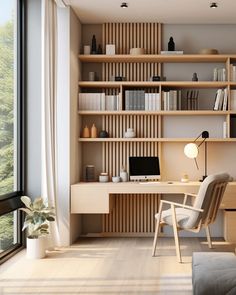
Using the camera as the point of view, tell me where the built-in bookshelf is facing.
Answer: facing the viewer

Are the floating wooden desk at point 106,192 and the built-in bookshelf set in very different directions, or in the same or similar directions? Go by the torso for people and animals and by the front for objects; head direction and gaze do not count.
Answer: same or similar directions

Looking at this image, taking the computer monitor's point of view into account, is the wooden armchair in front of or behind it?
in front

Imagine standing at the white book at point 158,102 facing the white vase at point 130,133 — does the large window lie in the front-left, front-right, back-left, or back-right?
front-left

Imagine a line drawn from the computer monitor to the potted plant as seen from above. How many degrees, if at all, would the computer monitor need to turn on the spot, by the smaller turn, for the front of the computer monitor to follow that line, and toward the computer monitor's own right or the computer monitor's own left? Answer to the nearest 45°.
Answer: approximately 45° to the computer monitor's own right

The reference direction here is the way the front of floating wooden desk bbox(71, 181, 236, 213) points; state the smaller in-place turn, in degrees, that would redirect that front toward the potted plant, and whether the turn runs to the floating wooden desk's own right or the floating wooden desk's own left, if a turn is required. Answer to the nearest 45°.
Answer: approximately 45° to the floating wooden desk's own right

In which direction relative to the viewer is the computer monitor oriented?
toward the camera

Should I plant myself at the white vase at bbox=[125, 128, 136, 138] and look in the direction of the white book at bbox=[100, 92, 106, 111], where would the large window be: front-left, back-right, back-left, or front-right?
front-left

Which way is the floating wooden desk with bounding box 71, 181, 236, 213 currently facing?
toward the camera

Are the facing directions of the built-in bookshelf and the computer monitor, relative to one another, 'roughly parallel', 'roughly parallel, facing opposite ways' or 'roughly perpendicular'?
roughly parallel
